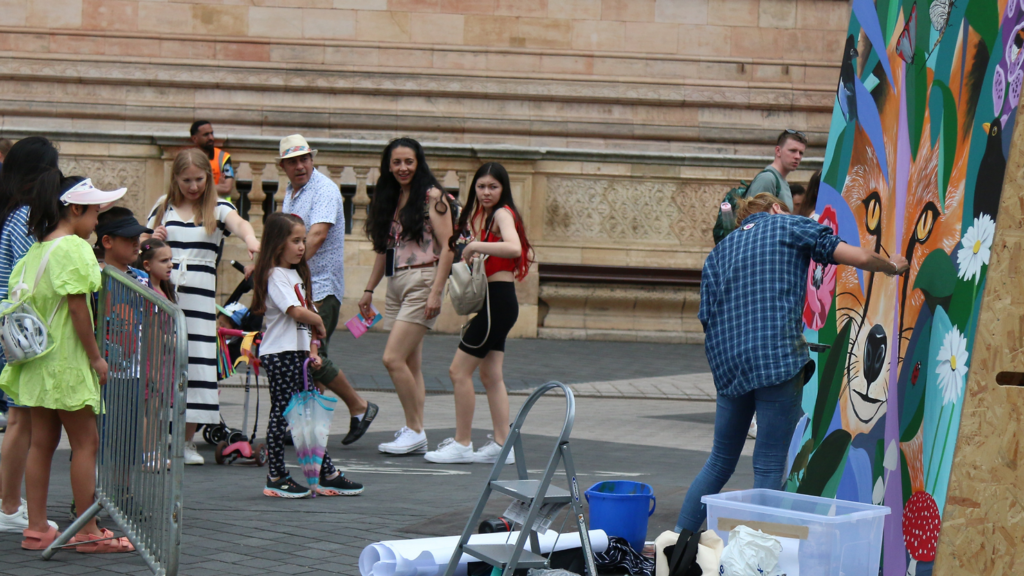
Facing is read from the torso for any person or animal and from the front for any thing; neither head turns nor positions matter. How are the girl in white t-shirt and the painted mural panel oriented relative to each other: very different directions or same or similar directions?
very different directions

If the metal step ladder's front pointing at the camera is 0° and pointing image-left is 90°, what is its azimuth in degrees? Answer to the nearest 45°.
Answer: approximately 45°

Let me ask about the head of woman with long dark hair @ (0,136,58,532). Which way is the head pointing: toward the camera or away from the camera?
away from the camera

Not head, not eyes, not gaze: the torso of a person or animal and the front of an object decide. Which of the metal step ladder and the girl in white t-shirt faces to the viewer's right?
the girl in white t-shirt

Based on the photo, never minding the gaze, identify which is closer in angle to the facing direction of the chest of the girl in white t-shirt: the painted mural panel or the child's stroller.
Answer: the painted mural panel

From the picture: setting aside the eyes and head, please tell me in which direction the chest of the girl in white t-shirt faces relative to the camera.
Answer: to the viewer's right

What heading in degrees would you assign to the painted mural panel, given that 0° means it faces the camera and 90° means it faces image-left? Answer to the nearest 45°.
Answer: approximately 45°

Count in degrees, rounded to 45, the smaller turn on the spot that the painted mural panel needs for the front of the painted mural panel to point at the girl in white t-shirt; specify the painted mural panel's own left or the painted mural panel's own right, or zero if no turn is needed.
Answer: approximately 45° to the painted mural panel's own right

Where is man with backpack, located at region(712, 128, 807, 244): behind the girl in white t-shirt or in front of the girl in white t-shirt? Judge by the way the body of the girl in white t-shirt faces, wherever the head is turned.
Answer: in front

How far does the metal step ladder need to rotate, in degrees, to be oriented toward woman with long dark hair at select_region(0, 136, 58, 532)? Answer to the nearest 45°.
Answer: approximately 90° to its right

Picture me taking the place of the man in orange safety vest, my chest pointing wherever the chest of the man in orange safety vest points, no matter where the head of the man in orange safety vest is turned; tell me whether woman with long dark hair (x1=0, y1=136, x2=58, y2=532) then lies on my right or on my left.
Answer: on my right

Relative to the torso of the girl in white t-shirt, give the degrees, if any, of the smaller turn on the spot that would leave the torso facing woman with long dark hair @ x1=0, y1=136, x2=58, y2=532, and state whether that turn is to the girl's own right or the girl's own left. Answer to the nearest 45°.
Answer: approximately 135° to the girl's own right

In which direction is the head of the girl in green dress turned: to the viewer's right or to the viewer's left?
to the viewer's right
